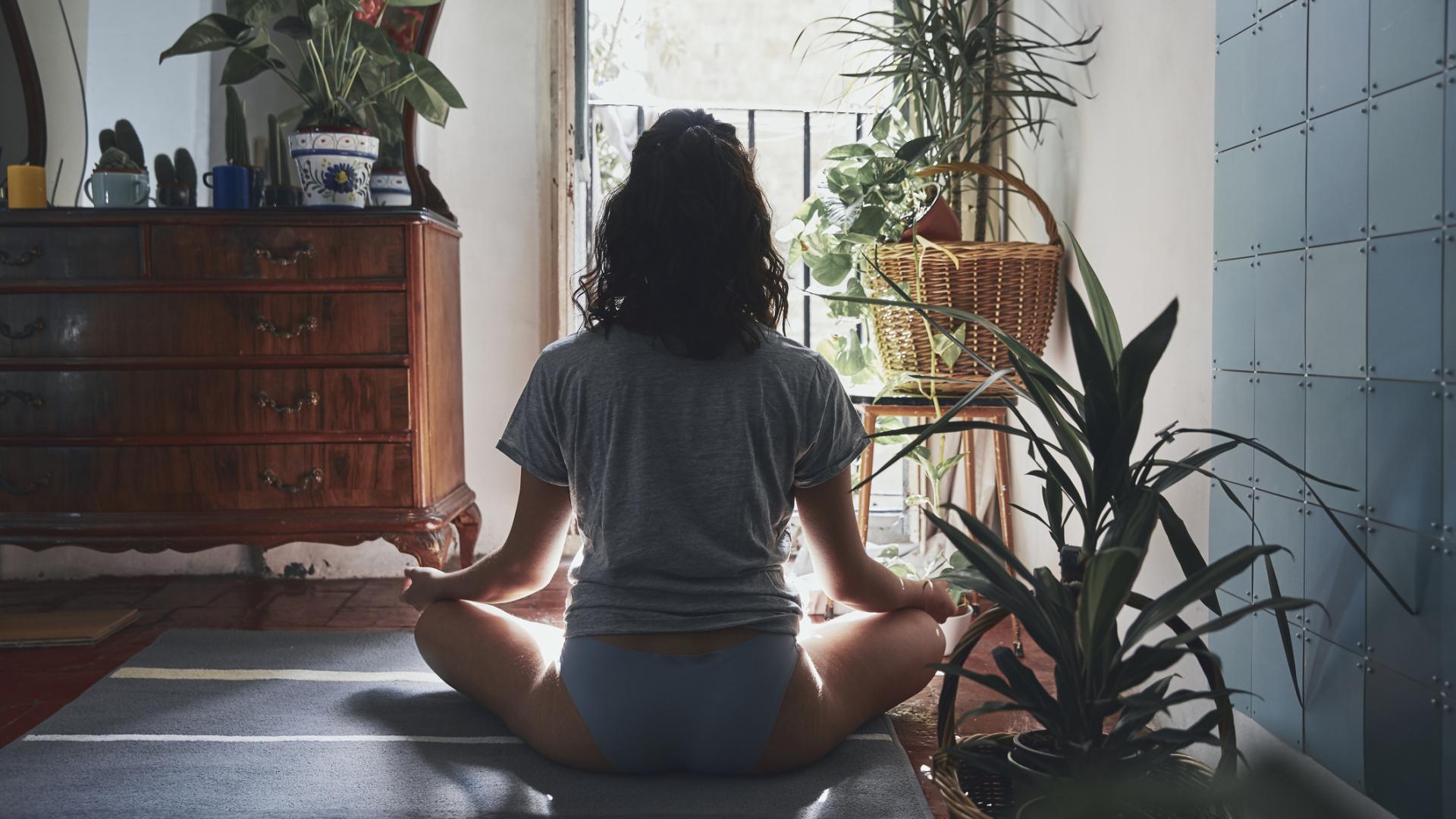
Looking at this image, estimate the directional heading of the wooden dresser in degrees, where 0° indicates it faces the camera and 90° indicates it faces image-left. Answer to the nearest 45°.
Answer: approximately 0°

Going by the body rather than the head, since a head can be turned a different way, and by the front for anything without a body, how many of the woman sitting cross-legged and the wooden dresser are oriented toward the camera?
1

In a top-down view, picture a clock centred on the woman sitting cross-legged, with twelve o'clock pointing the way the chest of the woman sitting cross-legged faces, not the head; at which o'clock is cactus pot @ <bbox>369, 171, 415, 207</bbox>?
The cactus pot is roughly at 11 o'clock from the woman sitting cross-legged.

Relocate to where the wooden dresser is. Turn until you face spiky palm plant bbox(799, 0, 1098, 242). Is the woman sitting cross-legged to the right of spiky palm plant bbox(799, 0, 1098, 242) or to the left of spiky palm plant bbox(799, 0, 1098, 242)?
right

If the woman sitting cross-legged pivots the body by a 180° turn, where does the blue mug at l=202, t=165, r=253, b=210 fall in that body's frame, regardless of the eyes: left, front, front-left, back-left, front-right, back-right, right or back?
back-right

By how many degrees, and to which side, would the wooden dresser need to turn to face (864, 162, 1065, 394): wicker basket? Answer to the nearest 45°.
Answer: approximately 45° to its left

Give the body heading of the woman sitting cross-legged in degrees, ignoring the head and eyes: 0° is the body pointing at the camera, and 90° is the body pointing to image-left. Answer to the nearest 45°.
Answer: approximately 180°

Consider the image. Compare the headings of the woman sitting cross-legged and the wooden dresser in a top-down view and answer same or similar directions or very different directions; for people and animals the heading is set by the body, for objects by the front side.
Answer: very different directions

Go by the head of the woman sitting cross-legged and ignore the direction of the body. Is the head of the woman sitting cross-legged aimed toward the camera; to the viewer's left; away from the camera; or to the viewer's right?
away from the camera

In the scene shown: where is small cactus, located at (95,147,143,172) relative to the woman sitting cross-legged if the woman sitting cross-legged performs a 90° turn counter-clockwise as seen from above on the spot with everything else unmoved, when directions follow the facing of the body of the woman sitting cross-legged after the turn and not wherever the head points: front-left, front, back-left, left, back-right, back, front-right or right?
front-right

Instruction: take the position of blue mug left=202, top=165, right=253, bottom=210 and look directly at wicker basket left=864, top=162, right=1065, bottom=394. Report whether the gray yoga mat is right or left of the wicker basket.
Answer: right
